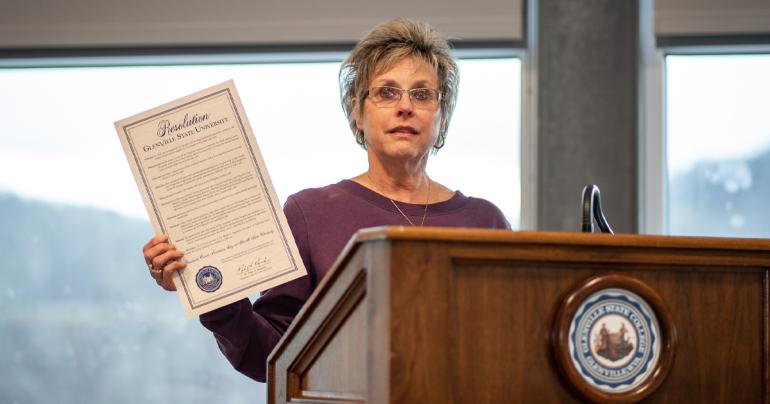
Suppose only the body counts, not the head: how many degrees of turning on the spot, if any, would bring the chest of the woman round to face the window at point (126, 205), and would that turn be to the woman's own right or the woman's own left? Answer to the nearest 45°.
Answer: approximately 135° to the woman's own right

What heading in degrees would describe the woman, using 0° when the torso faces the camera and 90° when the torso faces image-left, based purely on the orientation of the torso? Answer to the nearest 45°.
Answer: approximately 0°

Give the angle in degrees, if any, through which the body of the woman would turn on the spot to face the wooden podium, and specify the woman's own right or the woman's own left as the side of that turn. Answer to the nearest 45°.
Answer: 0° — they already face it

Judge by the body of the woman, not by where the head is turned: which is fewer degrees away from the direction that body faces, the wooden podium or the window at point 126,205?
the wooden podium
